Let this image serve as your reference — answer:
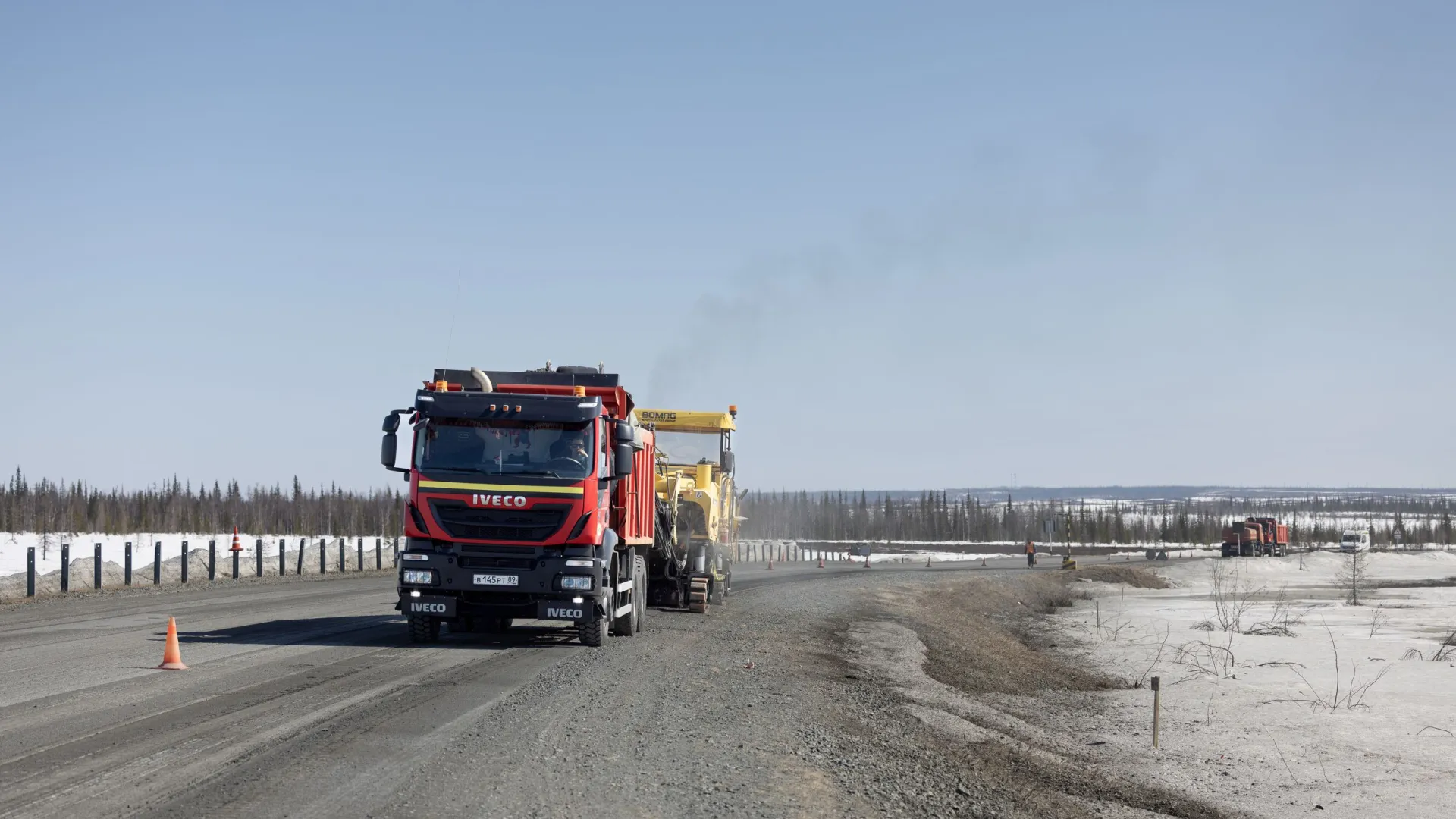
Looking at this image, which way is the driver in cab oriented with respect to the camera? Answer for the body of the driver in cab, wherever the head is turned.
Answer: toward the camera

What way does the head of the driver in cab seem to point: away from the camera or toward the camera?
toward the camera

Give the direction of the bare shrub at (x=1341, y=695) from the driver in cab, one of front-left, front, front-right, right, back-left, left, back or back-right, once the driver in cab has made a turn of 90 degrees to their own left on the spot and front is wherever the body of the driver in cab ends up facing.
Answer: front

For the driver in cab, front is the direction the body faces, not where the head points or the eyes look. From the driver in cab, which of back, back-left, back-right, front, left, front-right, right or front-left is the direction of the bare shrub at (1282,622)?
back-left

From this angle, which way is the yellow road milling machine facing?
toward the camera

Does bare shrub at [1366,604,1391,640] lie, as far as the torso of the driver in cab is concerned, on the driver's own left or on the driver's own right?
on the driver's own left

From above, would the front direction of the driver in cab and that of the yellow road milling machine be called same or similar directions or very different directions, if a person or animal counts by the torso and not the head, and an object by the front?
same or similar directions

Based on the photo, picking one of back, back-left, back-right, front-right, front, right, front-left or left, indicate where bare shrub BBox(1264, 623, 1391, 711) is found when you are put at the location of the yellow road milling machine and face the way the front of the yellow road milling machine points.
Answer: front-left

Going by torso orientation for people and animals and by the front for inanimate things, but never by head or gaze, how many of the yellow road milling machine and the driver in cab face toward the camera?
2

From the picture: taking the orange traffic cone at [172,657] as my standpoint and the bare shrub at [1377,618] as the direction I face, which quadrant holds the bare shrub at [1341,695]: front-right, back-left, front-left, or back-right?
front-right

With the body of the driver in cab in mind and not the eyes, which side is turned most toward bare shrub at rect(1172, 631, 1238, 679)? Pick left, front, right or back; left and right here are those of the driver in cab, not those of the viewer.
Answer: left

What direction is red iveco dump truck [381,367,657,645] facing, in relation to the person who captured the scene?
facing the viewer

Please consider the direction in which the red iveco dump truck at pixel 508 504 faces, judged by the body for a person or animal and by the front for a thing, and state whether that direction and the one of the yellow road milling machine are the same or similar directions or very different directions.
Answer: same or similar directions

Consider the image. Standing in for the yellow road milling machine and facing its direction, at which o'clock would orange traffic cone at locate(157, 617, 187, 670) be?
The orange traffic cone is roughly at 1 o'clock from the yellow road milling machine.
